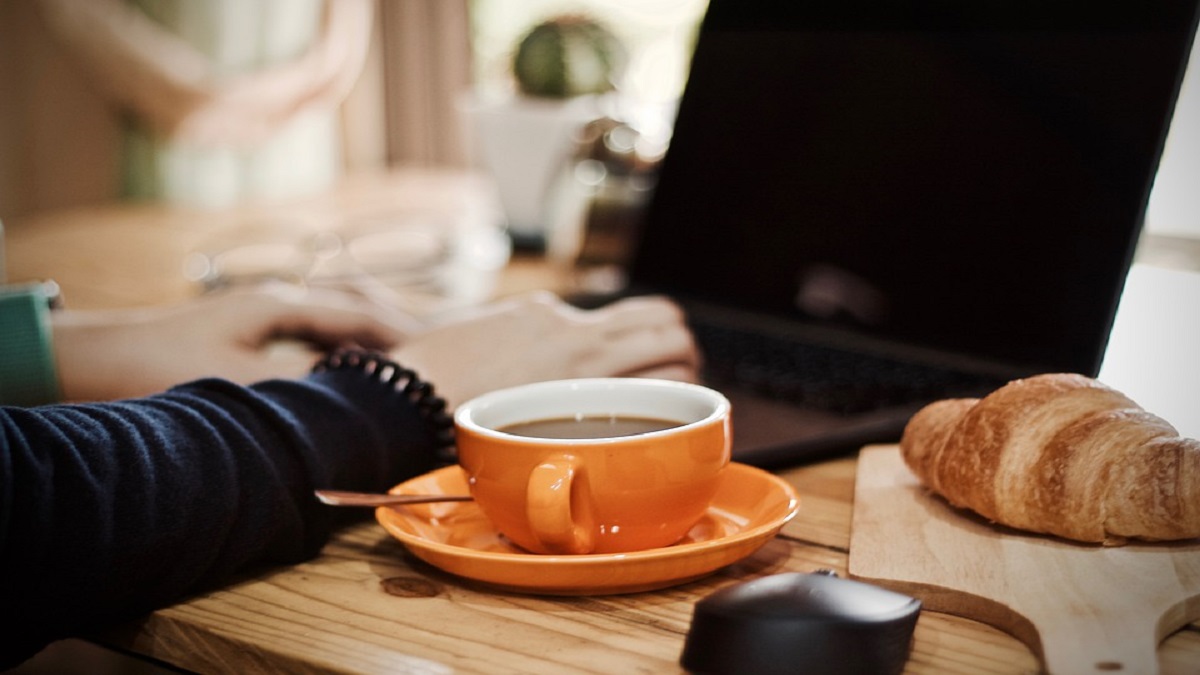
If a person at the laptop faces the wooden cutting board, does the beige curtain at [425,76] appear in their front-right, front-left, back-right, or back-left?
back-right

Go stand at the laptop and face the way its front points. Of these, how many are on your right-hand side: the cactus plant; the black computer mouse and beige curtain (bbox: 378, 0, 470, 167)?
2

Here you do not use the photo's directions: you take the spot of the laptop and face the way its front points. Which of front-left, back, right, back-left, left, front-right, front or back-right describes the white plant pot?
right

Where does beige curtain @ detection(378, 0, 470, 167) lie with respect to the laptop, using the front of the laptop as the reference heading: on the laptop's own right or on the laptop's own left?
on the laptop's own right

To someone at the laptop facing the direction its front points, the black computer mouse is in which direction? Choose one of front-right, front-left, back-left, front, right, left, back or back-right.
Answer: front-left

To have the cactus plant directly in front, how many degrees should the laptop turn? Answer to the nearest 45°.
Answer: approximately 90° to its right

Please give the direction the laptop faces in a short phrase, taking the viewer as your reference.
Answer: facing the viewer and to the left of the viewer
